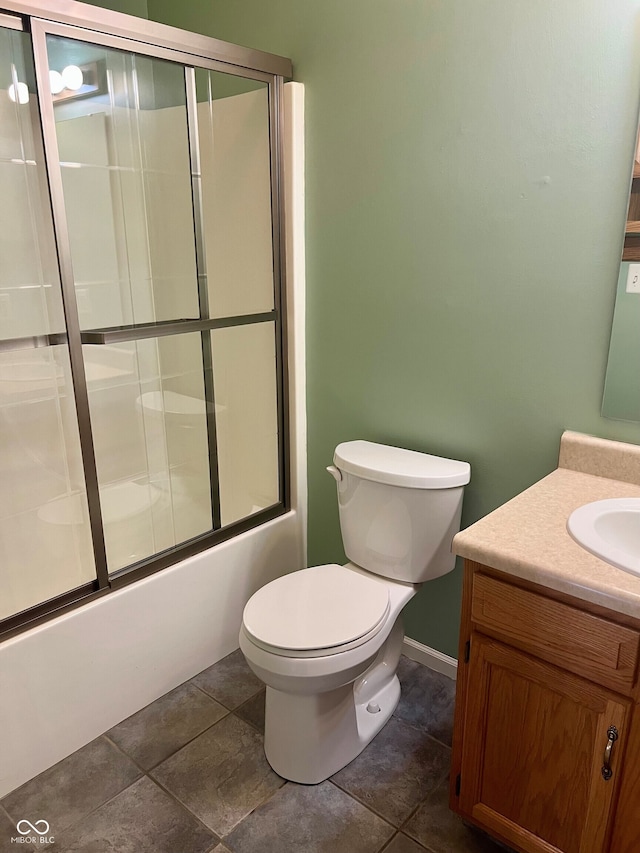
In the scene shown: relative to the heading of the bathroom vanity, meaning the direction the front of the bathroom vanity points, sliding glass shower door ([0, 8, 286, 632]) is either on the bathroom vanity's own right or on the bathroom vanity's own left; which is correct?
on the bathroom vanity's own right

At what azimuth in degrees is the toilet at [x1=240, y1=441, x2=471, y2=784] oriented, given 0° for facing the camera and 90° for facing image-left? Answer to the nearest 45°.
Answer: approximately 45°

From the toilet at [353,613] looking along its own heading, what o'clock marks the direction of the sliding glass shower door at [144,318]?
The sliding glass shower door is roughly at 3 o'clock from the toilet.

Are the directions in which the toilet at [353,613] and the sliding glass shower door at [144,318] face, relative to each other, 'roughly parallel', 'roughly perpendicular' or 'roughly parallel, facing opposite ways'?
roughly perpendicular
